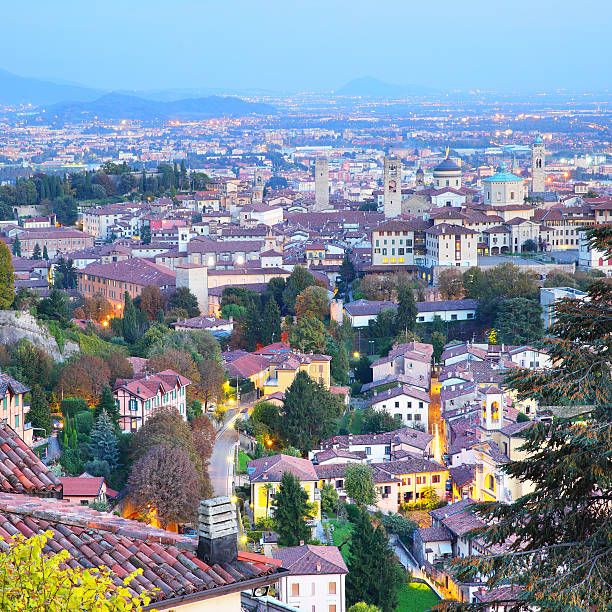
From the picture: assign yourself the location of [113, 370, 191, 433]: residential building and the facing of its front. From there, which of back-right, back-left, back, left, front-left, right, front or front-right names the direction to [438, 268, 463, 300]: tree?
left

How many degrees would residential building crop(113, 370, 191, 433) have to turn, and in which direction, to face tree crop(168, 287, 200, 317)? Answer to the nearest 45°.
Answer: approximately 135° to its left

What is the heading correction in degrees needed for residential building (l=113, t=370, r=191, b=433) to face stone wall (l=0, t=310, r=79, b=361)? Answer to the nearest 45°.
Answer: approximately 180°

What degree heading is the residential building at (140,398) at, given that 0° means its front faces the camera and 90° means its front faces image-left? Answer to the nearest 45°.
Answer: approximately 315°

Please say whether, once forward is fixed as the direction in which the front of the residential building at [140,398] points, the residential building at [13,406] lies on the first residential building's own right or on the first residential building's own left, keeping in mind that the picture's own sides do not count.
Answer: on the first residential building's own right

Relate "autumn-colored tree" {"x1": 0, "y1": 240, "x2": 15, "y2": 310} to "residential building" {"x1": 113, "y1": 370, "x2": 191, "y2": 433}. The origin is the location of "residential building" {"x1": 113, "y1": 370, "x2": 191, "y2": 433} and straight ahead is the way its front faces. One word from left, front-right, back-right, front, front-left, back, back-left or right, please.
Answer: back

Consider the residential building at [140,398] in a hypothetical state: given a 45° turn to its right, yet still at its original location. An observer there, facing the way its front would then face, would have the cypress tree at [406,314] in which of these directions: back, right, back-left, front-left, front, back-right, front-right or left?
back-left

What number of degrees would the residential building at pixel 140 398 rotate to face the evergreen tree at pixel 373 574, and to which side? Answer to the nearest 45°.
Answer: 0° — it already faces it

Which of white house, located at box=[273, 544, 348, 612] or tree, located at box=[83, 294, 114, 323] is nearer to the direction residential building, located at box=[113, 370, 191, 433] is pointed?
the white house

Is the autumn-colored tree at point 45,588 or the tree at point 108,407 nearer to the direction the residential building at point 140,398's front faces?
the autumn-colored tree

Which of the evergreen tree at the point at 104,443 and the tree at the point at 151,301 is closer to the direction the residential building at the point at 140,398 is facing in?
the evergreen tree

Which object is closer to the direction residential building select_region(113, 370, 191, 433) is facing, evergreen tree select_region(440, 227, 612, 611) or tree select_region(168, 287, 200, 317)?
the evergreen tree

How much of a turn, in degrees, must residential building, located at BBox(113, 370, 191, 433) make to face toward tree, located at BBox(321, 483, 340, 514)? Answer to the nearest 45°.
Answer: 0° — it already faces it
